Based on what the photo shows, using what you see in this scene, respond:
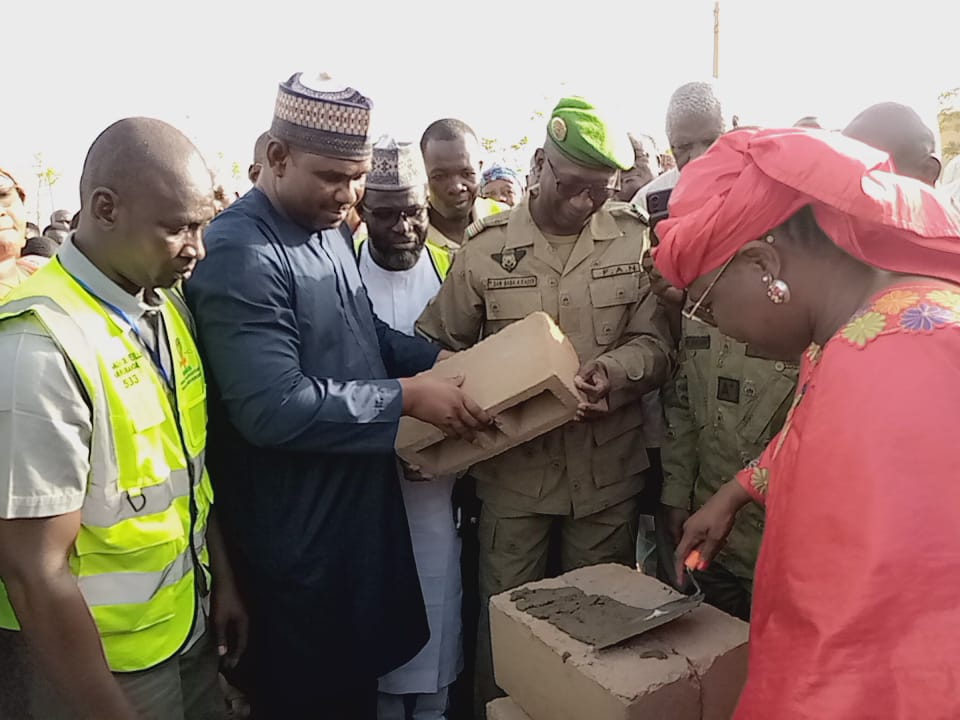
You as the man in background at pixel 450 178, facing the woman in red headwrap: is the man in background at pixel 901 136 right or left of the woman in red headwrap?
left

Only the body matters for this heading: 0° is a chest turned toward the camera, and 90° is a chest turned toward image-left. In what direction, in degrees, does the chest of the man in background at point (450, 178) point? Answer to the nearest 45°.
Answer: approximately 0°

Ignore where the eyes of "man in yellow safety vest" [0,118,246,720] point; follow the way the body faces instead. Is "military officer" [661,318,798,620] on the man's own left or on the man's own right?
on the man's own left

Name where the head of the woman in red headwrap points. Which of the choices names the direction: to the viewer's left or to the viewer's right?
to the viewer's left

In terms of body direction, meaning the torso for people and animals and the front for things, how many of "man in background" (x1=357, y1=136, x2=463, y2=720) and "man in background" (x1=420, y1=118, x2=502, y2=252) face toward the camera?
2

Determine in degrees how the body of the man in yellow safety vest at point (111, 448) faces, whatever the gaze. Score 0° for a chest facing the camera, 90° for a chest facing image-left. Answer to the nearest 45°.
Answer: approximately 315°

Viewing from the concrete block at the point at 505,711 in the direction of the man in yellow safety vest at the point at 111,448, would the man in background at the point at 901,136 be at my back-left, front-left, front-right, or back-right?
back-right
